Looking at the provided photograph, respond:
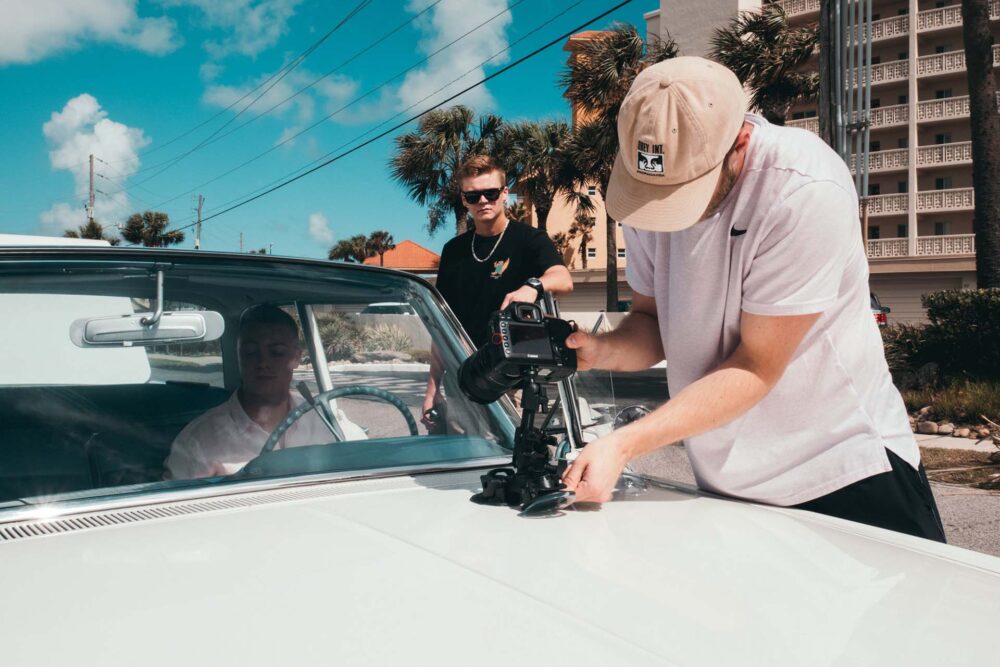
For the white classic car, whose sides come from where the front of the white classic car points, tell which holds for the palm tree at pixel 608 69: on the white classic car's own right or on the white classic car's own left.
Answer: on the white classic car's own left

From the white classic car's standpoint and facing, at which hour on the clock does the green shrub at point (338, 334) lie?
The green shrub is roughly at 7 o'clock from the white classic car.

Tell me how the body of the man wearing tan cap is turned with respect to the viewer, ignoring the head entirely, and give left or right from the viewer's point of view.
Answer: facing the viewer and to the left of the viewer

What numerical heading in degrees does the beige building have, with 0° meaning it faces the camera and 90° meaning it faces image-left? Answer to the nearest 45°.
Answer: approximately 0°

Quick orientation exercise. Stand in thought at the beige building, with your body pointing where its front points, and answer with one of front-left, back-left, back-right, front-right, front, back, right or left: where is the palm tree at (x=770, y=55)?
front

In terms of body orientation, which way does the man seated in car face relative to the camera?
toward the camera

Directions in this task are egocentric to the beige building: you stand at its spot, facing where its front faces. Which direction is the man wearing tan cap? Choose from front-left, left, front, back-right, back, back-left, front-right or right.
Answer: front

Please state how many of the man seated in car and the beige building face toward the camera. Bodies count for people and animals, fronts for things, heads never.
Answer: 2

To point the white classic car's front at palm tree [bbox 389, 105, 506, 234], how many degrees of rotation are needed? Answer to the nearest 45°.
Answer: approximately 135° to its left

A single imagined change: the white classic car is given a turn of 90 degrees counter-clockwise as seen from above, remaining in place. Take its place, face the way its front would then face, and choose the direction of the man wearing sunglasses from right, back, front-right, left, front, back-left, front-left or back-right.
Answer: front-left

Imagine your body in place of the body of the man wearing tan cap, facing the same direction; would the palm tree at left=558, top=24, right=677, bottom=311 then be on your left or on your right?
on your right

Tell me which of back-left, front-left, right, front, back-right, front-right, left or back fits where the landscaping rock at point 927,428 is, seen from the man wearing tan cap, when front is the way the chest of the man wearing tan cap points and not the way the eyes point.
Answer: back-right

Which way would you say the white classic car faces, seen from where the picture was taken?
facing the viewer and to the right of the viewer

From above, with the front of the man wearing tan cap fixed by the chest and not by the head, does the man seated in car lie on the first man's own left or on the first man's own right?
on the first man's own right
